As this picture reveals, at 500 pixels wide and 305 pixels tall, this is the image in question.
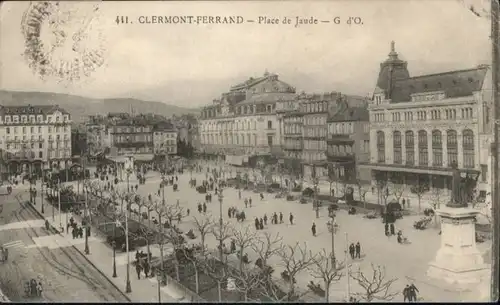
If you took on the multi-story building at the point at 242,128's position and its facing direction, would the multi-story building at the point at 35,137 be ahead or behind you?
ahead

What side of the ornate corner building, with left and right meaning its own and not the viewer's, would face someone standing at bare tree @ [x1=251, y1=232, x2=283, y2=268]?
front

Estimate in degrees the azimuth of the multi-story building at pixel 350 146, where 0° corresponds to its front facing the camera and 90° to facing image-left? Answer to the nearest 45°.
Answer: approximately 45°

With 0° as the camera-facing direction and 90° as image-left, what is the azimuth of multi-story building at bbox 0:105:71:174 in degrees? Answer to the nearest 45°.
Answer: approximately 0°

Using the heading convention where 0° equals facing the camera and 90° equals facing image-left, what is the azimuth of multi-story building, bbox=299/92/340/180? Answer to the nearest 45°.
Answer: approximately 45°

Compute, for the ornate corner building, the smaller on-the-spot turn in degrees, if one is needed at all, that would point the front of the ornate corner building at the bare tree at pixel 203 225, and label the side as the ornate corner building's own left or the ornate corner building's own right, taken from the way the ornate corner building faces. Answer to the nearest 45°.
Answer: approximately 45° to the ornate corner building's own right

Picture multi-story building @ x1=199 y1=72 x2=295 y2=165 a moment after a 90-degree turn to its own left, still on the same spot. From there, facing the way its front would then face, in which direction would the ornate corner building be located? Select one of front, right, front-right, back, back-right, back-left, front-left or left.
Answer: front-left

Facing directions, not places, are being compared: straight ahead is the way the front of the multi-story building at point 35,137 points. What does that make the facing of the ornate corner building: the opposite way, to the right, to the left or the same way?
to the right

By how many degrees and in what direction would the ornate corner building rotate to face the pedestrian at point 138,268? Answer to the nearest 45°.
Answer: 0° — it already faces them
